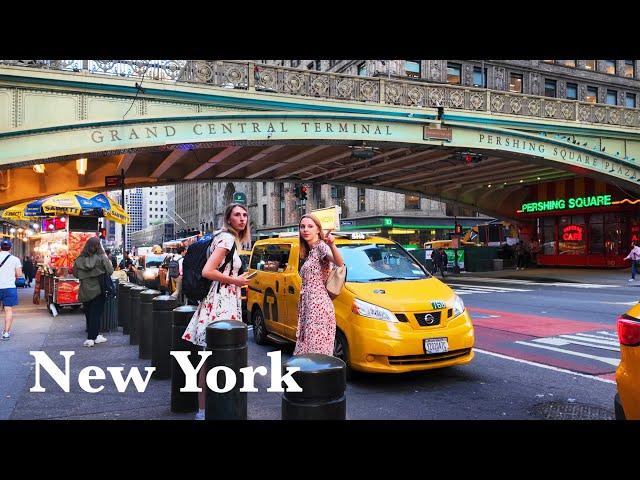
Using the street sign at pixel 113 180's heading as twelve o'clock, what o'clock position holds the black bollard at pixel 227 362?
The black bollard is roughly at 12 o'clock from the street sign.

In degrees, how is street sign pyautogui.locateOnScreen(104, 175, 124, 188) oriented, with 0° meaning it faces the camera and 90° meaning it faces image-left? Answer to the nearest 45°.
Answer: approximately 0°

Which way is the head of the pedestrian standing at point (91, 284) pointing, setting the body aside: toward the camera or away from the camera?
away from the camera
